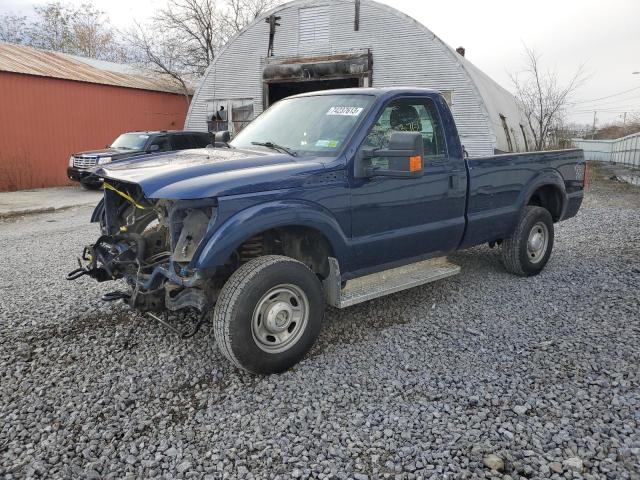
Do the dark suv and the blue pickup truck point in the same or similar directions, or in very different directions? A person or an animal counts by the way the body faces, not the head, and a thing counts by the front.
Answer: same or similar directions

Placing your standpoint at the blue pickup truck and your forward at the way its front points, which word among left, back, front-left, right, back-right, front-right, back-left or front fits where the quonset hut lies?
back-right

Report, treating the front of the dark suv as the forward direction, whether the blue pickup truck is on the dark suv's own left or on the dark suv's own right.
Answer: on the dark suv's own left

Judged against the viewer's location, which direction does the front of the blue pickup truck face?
facing the viewer and to the left of the viewer

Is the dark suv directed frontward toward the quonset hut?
no

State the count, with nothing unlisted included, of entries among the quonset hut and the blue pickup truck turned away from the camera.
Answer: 0

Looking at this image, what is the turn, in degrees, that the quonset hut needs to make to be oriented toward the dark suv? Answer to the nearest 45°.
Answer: approximately 90° to its right

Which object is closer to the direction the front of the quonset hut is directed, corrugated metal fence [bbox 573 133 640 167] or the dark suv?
the dark suv

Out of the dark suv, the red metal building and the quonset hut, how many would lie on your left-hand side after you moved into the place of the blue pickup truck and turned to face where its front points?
0

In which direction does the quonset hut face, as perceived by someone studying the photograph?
facing the viewer

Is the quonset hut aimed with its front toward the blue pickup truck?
yes

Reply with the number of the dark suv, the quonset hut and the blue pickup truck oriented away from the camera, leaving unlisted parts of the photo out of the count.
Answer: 0

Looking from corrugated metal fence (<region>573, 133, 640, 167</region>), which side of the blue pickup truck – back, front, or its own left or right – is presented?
back

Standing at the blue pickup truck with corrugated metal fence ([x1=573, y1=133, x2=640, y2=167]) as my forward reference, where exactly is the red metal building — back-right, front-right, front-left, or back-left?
front-left

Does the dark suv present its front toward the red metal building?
no

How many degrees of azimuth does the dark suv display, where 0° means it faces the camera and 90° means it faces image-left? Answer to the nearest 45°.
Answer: approximately 45°
